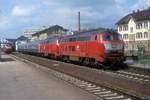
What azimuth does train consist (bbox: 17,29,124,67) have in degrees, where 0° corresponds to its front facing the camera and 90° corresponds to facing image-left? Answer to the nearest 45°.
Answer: approximately 315°
